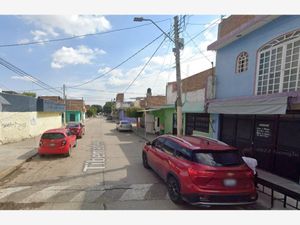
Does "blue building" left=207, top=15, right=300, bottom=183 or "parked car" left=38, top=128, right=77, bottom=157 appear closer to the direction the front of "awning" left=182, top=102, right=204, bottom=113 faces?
the parked car

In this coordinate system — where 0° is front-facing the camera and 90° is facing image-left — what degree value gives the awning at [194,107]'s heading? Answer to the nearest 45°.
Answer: approximately 45°

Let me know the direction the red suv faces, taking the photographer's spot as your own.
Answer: facing away from the viewer and to the left of the viewer

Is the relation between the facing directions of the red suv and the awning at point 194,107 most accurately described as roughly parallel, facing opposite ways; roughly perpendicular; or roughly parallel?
roughly perpendicular

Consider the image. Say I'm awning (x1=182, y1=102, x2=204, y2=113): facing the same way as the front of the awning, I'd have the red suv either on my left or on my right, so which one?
on my left

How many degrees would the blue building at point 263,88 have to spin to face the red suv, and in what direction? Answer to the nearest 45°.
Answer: approximately 45° to its left

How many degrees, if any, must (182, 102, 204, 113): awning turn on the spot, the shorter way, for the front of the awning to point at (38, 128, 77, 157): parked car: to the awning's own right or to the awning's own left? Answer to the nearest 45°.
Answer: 0° — it already faces it

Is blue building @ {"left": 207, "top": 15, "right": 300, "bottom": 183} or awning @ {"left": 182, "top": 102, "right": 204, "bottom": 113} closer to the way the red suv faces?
the awning
